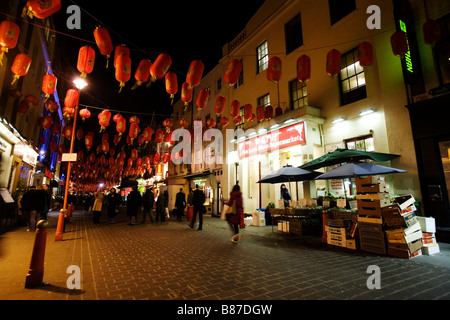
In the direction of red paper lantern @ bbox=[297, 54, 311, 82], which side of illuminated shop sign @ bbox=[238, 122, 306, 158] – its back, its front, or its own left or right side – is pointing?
left

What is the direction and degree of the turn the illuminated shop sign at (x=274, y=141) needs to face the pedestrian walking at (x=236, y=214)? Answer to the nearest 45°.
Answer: approximately 45° to its left

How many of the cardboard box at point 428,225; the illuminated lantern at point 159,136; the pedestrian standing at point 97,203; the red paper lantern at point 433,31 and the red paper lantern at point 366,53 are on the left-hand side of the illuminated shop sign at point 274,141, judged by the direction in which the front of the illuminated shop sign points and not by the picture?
3

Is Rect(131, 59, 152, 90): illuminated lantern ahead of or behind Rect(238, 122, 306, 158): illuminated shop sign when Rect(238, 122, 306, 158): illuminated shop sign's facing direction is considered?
ahead

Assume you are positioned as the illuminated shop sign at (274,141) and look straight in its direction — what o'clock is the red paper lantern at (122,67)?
The red paper lantern is roughly at 12 o'clock from the illuminated shop sign.

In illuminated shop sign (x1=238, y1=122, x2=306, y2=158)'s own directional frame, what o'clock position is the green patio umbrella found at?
The green patio umbrella is roughly at 9 o'clock from the illuminated shop sign.

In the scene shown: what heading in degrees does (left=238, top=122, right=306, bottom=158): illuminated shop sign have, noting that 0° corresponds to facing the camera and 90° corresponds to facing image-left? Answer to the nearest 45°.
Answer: approximately 45°

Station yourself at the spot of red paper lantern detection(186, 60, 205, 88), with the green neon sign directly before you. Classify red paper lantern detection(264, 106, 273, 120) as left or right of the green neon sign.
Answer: left

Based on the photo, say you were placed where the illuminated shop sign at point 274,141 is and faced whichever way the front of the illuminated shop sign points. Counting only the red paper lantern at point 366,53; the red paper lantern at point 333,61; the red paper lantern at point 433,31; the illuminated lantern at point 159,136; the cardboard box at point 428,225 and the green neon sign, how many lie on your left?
5

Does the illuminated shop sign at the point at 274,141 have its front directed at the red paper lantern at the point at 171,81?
yes

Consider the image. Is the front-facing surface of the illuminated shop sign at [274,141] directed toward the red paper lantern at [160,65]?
yes

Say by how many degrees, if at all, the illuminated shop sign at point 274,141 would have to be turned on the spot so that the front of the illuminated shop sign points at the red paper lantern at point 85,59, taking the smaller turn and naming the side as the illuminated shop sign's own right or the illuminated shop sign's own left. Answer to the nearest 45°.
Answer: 0° — it already faces it
